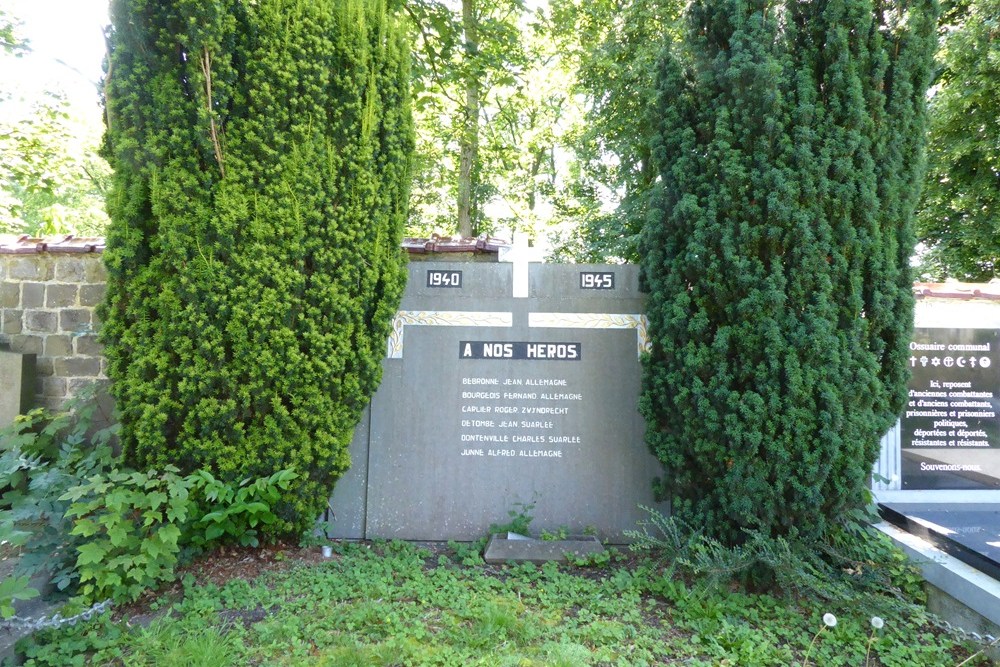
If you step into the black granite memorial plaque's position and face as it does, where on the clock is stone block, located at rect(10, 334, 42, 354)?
The stone block is roughly at 2 o'clock from the black granite memorial plaque.

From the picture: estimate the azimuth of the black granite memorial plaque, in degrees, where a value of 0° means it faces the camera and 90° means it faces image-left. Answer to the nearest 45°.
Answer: approximately 0°

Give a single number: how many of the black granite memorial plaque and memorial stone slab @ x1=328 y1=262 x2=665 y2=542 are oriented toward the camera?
2

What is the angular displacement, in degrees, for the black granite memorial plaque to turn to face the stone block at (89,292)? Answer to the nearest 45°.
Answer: approximately 45° to its right

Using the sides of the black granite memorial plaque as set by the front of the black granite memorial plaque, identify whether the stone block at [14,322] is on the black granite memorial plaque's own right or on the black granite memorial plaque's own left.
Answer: on the black granite memorial plaque's own right

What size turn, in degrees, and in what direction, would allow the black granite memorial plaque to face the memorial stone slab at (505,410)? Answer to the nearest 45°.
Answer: approximately 45° to its right

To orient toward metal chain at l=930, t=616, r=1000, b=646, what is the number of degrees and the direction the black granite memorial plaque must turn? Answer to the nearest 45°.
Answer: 0° — it already faces it

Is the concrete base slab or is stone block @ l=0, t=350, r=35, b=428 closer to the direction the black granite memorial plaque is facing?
the concrete base slab

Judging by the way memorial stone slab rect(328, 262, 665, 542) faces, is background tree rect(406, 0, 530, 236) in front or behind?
behind

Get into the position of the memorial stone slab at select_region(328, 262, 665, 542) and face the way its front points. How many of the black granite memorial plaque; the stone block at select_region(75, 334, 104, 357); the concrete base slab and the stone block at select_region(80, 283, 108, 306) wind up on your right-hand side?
2

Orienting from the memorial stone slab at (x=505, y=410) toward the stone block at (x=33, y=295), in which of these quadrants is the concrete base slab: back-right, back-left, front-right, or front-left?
back-left
